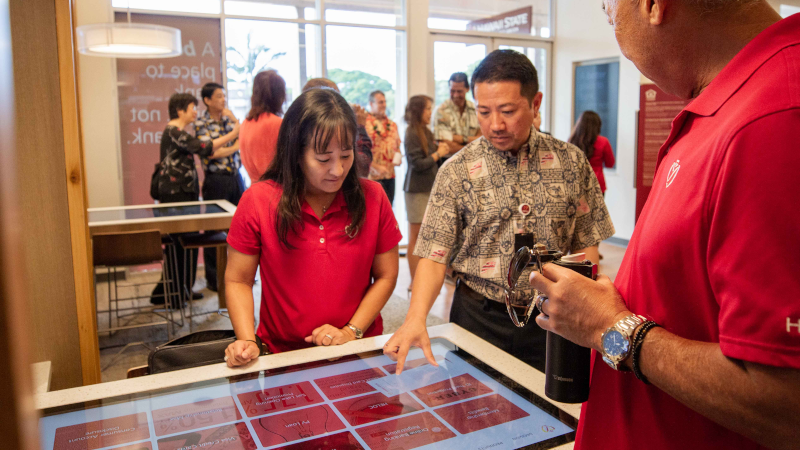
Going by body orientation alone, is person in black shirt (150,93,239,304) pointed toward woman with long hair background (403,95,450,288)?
yes

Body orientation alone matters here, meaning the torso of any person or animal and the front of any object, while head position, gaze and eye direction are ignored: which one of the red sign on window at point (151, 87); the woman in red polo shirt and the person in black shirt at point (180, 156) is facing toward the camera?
the woman in red polo shirt

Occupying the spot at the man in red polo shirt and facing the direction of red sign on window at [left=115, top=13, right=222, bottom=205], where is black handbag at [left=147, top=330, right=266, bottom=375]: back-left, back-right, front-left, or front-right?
front-left

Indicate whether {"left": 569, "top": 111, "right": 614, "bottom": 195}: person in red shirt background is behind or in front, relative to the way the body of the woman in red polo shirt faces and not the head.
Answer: behind

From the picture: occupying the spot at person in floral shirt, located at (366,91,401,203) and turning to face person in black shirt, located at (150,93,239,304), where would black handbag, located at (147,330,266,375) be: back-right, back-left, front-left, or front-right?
front-left

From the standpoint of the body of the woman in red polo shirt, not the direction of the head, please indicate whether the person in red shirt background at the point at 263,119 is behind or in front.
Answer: behind

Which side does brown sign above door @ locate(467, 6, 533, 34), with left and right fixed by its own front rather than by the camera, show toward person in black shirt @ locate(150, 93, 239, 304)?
front

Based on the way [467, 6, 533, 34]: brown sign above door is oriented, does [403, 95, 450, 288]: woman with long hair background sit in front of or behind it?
in front

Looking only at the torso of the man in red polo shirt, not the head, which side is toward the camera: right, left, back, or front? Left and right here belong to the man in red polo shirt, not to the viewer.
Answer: left

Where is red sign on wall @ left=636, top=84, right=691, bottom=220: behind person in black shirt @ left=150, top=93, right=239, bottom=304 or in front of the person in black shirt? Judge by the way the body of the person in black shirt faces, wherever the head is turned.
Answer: in front

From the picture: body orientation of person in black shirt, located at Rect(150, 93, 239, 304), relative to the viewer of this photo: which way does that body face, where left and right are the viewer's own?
facing to the right of the viewer

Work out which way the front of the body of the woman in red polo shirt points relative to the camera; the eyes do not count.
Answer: toward the camera

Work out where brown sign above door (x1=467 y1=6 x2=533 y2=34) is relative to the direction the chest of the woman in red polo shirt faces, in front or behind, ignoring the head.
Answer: behind
